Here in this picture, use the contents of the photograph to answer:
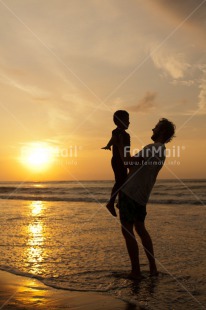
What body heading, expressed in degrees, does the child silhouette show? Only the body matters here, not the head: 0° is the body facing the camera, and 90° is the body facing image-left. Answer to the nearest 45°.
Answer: approximately 270°

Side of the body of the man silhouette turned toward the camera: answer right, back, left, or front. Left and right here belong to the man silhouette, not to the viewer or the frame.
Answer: left
